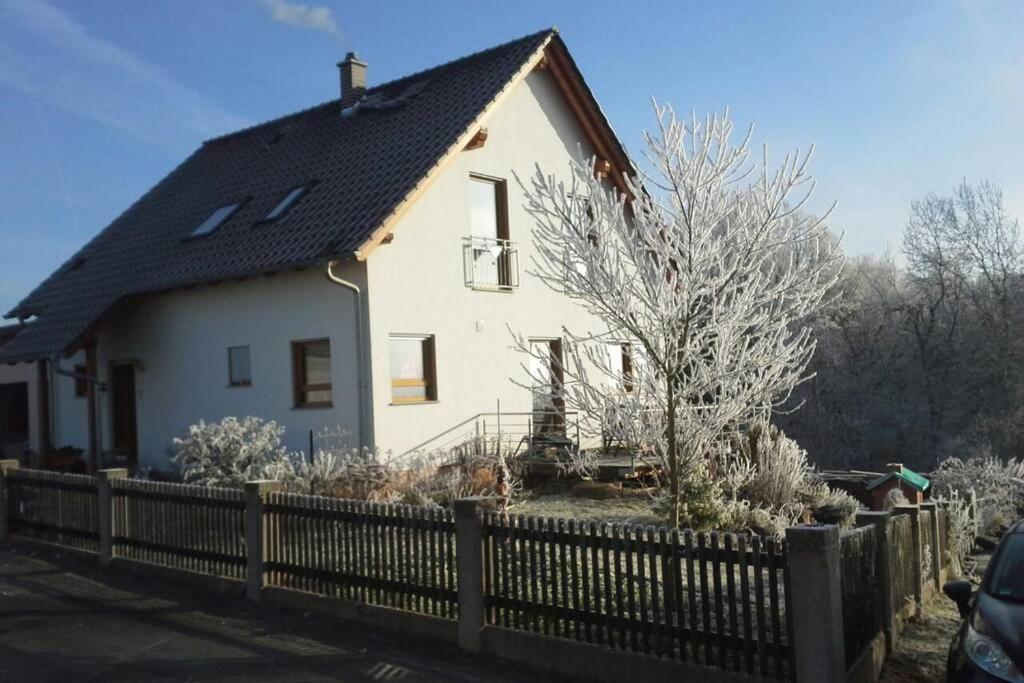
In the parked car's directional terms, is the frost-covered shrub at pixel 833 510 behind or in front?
behind

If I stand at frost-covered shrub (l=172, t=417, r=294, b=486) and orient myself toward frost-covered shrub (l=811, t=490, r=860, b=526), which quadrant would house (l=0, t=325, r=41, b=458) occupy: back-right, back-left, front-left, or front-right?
back-left

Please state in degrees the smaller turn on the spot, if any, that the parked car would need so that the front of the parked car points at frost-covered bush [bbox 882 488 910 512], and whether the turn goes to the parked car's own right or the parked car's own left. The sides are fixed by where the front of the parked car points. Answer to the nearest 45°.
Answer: approximately 180°

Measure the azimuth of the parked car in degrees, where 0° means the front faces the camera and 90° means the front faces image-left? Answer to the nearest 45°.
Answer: approximately 0°
